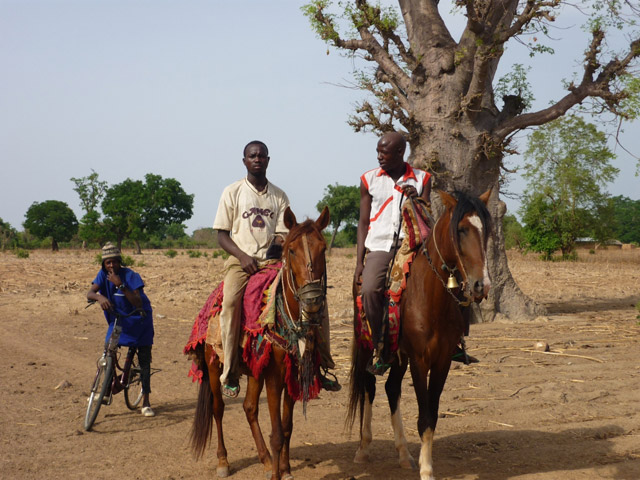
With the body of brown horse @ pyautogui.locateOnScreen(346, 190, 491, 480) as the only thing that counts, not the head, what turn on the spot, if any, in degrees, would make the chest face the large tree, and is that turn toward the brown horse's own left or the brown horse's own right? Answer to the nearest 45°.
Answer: approximately 135° to the brown horse's own left

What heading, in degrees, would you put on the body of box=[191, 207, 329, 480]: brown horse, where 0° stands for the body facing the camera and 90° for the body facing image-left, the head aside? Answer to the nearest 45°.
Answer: approximately 315°

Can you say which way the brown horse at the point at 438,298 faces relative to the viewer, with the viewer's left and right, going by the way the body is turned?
facing the viewer and to the right of the viewer

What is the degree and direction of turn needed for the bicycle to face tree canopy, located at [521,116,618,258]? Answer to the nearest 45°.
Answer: approximately 180°

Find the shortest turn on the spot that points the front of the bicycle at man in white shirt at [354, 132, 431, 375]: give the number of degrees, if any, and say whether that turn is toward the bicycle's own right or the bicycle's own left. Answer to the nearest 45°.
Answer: approximately 90° to the bicycle's own left

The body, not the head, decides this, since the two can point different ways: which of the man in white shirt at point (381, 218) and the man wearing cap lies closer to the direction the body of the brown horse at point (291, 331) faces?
the man in white shirt

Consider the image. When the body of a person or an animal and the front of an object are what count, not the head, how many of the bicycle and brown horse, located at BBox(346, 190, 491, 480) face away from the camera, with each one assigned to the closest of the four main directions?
0

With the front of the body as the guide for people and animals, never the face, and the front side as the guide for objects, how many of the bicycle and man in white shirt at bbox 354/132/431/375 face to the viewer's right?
0

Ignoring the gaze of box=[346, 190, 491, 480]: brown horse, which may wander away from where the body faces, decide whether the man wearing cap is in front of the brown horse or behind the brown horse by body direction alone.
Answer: behind

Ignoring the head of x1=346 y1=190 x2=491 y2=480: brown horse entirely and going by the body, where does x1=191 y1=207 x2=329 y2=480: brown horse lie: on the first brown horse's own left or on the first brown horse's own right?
on the first brown horse's own right
